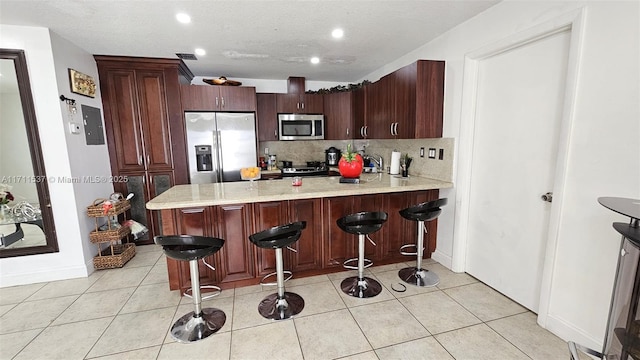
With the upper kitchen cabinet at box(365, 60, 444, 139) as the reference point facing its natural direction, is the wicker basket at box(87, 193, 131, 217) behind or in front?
in front

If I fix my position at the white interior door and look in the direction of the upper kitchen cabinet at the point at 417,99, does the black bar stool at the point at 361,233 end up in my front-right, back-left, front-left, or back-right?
front-left

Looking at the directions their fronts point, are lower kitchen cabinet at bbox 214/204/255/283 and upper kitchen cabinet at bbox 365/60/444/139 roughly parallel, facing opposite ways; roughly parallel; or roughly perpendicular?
roughly perpendicular

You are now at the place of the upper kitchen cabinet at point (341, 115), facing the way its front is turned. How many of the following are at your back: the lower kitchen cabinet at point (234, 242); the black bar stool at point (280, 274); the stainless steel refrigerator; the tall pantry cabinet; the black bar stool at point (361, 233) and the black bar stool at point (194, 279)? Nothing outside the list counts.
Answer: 0

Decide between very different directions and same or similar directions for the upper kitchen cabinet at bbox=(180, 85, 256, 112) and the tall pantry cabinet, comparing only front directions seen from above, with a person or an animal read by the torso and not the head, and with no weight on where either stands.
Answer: same or similar directions

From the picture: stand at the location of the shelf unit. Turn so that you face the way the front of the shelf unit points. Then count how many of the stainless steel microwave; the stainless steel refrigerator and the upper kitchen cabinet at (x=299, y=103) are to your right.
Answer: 0

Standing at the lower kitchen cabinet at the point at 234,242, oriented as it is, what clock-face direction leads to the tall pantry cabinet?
The tall pantry cabinet is roughly at 5 o'clock from the lower kitchen cabinet.

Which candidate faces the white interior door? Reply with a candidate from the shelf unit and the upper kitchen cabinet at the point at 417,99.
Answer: the shelf unit

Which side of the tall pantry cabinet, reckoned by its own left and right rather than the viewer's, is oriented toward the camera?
front

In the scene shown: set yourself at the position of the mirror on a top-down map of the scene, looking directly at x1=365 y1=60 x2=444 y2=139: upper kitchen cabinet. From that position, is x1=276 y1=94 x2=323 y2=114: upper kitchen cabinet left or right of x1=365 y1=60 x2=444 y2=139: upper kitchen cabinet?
left

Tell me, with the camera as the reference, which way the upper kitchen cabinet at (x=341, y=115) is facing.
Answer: facing the viewer and to the left of the viewer

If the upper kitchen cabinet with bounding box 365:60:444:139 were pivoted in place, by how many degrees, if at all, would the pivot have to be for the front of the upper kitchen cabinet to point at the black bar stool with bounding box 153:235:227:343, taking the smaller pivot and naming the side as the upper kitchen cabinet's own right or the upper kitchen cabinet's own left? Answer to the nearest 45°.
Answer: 0° — it already faces it

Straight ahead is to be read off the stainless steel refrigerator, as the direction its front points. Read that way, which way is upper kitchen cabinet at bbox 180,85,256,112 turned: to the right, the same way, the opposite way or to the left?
the same way

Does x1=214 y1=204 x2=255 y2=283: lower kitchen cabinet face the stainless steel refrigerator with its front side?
no

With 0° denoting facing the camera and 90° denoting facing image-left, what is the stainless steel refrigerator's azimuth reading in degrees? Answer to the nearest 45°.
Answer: approximately 0°
